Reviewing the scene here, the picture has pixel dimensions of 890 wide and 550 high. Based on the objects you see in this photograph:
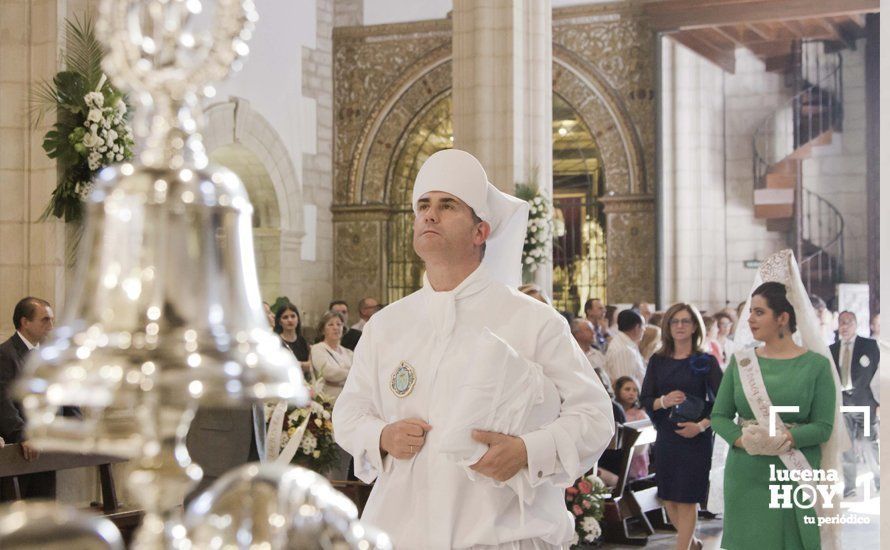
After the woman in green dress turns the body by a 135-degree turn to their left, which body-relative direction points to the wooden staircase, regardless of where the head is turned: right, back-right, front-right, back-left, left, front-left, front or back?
left

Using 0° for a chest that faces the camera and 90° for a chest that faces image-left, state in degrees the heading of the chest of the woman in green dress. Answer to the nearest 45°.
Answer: approximately 45°

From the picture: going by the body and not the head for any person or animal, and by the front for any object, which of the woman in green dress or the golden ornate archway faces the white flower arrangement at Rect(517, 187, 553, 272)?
the golden ornate archway

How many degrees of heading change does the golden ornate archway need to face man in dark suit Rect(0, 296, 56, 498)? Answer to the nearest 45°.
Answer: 0° — it already faces them

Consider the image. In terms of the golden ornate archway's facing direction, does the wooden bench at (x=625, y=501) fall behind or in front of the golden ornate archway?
in front

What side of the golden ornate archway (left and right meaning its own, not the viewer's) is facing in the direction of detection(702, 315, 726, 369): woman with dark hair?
front

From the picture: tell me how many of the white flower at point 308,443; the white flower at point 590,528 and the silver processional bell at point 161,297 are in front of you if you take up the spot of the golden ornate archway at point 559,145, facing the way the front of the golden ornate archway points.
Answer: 3

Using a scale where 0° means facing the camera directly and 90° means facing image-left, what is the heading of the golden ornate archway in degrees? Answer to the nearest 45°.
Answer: approximately 0°

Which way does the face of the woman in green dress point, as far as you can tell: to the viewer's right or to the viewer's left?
to the viewer's left

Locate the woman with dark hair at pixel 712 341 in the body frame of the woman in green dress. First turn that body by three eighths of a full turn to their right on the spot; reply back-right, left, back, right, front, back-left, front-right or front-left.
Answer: front

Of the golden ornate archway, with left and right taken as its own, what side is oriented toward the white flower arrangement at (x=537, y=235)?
front

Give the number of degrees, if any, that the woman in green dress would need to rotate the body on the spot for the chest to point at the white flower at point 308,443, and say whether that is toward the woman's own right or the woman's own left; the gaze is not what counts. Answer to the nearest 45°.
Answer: approximately 45° to the woman's own right

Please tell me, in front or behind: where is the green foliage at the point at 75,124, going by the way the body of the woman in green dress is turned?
in front

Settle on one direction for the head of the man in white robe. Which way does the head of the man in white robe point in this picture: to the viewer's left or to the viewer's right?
to the viewer's left

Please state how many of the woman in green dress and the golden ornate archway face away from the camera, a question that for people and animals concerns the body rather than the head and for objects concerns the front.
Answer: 0

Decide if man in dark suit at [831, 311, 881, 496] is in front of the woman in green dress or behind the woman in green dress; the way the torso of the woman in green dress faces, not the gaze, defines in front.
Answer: behind
